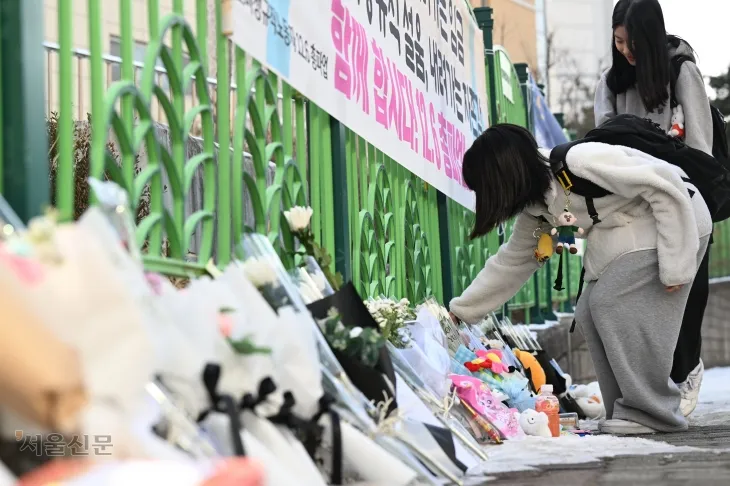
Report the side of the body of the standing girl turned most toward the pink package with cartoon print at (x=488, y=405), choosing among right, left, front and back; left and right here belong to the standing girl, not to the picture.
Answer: front

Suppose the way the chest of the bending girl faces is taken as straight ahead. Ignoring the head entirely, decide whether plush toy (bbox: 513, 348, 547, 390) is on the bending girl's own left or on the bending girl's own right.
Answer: on the bending girl's own right

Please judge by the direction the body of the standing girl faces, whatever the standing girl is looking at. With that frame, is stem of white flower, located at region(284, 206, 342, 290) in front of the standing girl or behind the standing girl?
in front

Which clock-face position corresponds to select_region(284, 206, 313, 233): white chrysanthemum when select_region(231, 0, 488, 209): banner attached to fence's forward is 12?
The white chrysanthemum is roughly at 2 o'clock from the banner attached to fence.

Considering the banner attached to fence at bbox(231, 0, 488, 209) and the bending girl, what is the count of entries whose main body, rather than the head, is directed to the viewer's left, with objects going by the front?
1

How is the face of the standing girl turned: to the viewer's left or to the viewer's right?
to the viewer's left

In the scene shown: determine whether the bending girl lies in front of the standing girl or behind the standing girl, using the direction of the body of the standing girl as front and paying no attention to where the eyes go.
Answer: in front

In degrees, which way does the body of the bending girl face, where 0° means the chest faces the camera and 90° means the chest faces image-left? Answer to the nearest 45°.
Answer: approximately 90°
